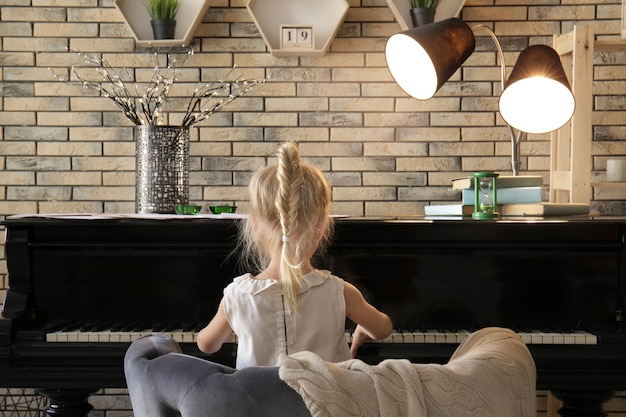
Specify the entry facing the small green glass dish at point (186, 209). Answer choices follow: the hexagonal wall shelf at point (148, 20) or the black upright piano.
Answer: the hexagonal wall shelf

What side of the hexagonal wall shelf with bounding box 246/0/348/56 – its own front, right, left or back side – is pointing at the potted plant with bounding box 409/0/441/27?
left

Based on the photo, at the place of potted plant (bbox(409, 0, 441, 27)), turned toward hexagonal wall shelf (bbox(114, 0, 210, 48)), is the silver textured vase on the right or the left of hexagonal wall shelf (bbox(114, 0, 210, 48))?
left

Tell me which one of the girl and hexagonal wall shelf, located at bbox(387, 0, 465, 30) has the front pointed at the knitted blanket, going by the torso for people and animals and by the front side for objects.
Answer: the hexagonal wall shelf

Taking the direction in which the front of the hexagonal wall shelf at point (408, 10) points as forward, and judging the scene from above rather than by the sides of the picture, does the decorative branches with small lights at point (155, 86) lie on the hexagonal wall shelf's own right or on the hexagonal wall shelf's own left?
on the hexagonal wall shelf's own right

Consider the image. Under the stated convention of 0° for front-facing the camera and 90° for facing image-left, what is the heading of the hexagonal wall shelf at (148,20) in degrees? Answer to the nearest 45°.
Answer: approximately 0°

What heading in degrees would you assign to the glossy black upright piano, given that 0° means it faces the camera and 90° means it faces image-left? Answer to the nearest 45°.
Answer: approximately 0°

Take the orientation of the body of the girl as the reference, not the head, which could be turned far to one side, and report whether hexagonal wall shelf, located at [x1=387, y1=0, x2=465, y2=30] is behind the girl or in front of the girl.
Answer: in front

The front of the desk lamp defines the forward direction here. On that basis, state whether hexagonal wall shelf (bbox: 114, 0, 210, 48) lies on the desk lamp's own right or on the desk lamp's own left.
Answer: on the desk lamp's own right

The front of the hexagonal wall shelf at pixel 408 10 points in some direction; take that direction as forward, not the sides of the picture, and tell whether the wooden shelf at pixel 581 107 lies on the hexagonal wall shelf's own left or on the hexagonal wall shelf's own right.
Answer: on the hexagonal wall shelf's own left

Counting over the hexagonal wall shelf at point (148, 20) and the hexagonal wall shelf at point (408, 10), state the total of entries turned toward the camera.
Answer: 2

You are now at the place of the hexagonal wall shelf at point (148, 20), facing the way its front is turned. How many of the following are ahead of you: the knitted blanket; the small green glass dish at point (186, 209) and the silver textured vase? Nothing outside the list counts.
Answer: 3

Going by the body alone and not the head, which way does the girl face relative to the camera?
away from the camera

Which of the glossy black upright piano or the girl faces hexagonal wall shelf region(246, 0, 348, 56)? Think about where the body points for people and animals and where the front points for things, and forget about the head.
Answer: the girl

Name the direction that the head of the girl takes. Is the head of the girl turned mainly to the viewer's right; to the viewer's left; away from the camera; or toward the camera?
away from the camera
